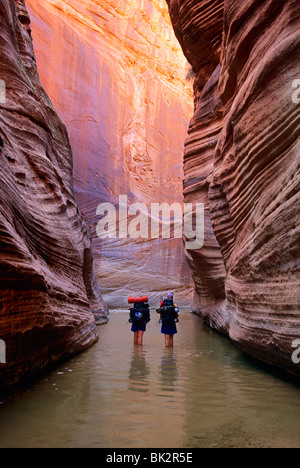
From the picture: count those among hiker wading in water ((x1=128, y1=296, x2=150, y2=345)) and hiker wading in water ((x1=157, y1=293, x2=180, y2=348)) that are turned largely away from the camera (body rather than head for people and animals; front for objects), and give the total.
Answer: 2

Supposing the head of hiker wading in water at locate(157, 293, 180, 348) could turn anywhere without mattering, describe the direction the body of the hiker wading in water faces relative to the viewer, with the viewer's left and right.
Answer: facing away from the viewer

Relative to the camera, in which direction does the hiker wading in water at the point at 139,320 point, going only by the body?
away from the camera
